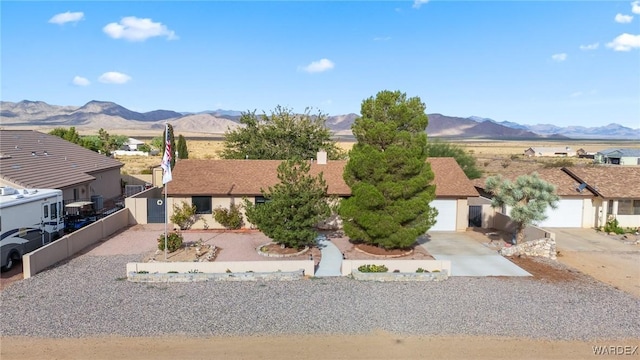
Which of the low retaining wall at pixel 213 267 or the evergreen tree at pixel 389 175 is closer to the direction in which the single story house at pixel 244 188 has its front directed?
the low retaining wall

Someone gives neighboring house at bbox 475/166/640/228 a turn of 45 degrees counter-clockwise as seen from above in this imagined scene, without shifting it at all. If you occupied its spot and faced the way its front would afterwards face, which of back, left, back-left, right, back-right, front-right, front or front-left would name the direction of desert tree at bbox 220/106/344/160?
back-right

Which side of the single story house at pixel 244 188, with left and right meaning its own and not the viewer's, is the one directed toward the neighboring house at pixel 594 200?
left
